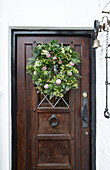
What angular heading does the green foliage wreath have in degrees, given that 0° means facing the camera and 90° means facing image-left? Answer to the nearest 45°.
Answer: approximately 0°

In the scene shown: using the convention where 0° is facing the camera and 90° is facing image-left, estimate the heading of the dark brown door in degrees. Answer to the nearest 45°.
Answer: approximately 0°
